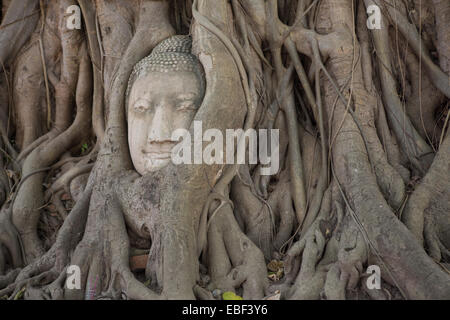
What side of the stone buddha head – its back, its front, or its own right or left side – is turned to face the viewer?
front
